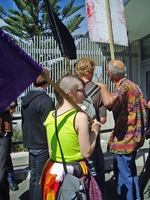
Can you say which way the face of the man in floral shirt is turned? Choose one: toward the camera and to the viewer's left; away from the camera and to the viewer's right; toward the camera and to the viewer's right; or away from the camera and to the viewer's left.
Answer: away from the camera and to the viewer's left

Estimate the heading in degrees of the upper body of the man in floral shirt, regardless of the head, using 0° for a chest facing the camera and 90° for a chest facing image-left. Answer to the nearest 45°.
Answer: approximately 135°

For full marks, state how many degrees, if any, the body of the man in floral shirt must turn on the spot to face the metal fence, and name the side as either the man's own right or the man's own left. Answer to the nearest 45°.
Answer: approximately 45° to the man's own right

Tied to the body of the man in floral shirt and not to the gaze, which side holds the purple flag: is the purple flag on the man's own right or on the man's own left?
on the man's own left
